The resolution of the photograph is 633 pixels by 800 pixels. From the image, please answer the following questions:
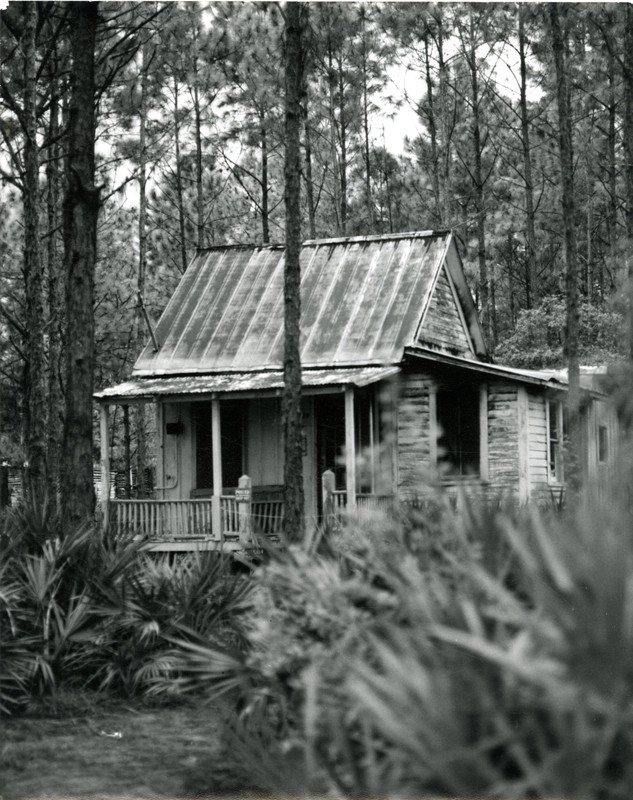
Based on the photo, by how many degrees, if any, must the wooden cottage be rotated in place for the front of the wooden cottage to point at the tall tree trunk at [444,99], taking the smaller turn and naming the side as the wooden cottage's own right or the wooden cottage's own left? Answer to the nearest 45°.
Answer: approximately 135° to the wooden cottage's own right

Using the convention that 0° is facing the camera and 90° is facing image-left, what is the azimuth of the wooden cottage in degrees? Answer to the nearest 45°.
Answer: approximately 45°

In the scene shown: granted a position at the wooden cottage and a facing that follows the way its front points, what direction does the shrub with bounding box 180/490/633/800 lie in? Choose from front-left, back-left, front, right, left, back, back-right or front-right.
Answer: front-left

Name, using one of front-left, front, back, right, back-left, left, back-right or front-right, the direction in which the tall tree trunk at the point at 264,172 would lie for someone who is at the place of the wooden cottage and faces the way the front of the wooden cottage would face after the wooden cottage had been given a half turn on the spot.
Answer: front-left

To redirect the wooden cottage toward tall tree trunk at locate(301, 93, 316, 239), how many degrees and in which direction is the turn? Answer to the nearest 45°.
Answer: approximately 135° to its right

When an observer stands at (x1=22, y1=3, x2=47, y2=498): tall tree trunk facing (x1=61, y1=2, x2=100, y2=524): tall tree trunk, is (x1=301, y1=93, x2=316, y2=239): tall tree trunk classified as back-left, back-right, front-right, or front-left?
back-left
